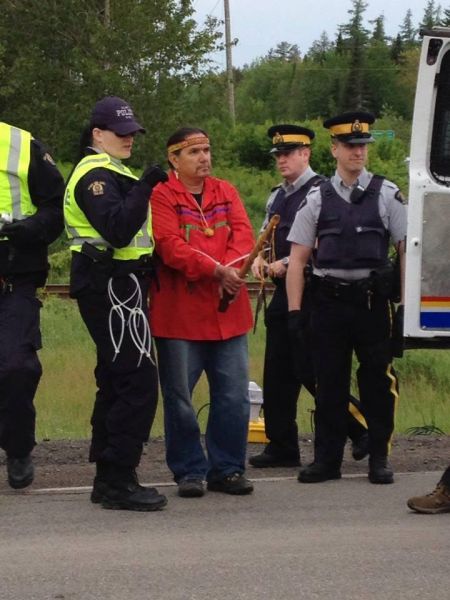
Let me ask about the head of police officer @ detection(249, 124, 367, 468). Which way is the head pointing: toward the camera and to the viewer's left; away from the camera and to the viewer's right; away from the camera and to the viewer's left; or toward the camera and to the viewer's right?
toward the camera and to the viewer's left

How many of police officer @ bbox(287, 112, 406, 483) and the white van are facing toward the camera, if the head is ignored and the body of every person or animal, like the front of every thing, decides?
1

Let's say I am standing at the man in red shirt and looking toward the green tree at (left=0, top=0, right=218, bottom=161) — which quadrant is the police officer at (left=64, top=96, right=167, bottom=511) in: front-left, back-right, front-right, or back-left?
back-left

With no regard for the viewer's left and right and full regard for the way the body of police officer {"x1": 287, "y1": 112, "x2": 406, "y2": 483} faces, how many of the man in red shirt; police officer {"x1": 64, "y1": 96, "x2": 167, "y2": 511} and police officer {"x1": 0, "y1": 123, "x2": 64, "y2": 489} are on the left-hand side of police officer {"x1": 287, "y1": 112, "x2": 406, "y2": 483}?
0

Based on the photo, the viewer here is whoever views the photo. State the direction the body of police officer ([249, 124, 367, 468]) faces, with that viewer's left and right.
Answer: facing the viewer and to the left of the viewer

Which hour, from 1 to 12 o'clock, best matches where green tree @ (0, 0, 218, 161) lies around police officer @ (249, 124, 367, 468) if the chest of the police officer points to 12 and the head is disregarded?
The green tree is roughly at 4 o'clock from the police officer.

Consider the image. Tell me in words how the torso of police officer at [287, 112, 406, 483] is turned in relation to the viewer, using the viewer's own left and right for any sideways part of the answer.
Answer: facing the viewer

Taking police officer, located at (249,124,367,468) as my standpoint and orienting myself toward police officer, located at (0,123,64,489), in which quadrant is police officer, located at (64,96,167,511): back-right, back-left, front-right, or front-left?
front-left

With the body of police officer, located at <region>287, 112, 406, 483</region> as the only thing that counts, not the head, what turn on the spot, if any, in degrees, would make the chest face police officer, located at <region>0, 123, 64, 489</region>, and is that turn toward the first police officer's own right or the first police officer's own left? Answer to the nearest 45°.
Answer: approximately 90° to the first police officer's own right
